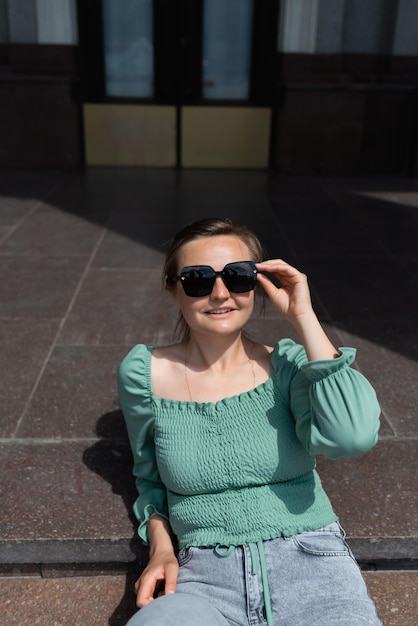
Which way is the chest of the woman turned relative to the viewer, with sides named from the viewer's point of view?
facing the viewer

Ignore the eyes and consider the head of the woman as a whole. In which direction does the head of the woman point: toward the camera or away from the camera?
toward the camera
